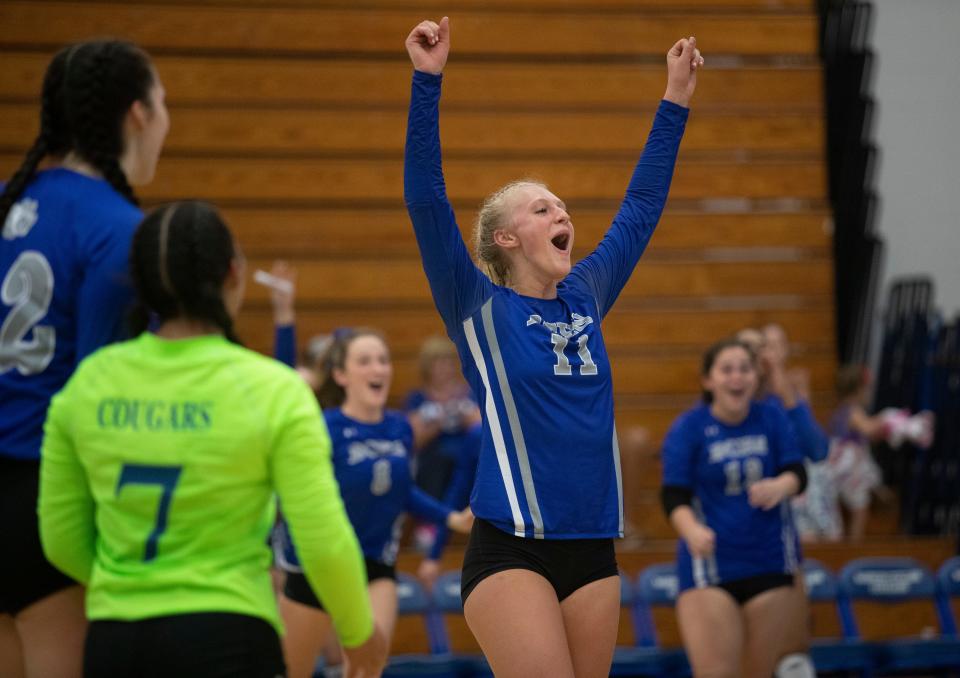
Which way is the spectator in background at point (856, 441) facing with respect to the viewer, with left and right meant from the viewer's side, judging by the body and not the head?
facing to the right of the viewer

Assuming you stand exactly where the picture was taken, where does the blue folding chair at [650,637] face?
facing the viewer

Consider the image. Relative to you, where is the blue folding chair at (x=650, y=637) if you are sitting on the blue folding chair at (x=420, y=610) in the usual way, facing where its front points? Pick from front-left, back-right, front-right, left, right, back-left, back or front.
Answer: left

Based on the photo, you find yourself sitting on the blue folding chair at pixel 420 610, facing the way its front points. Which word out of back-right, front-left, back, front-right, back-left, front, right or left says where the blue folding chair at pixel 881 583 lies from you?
left

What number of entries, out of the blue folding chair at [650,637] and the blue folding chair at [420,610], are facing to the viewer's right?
0

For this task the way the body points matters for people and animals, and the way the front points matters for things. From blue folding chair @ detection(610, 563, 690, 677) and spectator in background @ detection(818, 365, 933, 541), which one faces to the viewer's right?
the spectator in background

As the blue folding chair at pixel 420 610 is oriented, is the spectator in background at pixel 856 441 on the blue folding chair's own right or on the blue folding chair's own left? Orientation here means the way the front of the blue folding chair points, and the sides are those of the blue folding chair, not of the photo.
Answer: on the blue folding chair's own left

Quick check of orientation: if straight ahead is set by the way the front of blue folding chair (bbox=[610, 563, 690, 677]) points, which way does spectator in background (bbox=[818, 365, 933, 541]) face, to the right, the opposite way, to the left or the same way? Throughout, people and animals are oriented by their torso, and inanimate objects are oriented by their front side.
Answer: to the left

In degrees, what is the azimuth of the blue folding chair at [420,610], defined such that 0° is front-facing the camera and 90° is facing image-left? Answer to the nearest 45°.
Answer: approximately 0°

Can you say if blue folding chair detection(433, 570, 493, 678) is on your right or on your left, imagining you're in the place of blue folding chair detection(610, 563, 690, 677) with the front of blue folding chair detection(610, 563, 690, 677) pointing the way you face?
on your right

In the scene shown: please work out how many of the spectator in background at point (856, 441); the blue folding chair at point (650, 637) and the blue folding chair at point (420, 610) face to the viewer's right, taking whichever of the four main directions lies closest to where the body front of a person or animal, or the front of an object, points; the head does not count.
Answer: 1

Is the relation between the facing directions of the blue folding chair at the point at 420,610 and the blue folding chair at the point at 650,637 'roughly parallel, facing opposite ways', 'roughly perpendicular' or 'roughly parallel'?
roughly parallel
